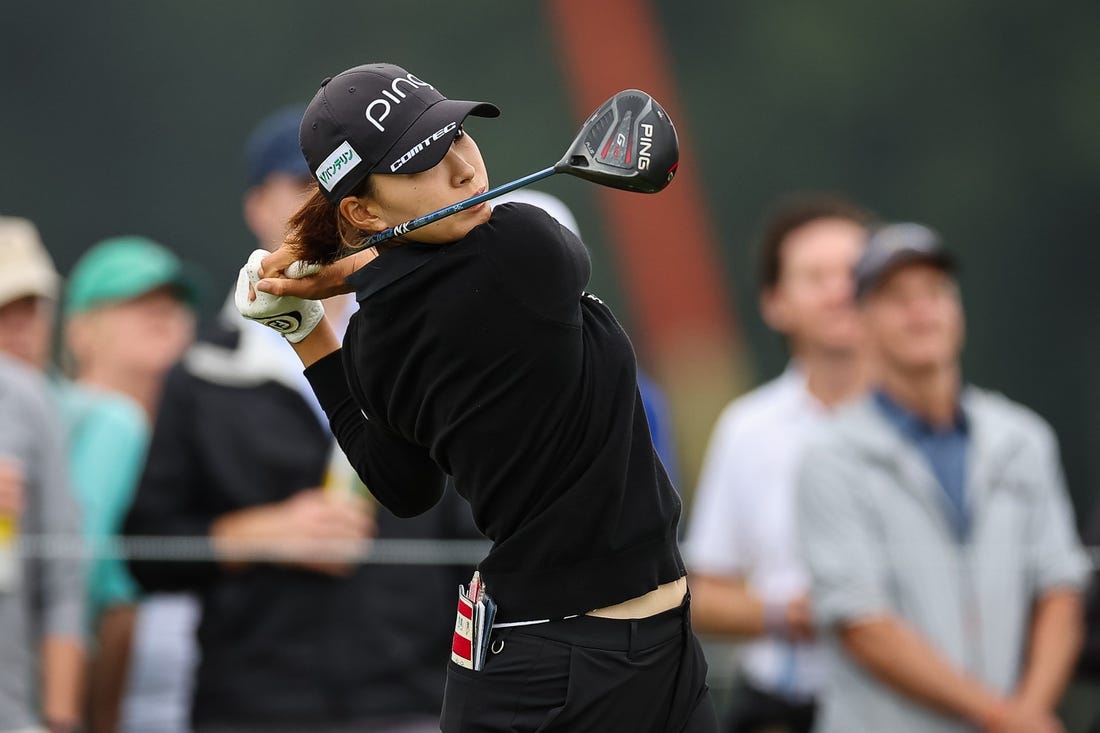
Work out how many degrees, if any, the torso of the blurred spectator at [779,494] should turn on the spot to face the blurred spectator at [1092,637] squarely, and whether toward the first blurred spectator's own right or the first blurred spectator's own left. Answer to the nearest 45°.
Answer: approximately 45° to the first blurred spectator's own left

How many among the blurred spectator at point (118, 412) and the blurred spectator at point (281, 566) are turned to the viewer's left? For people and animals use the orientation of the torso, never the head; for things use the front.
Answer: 0

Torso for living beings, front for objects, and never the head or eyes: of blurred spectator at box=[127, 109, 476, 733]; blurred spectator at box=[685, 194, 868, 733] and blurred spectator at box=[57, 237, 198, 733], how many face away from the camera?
0

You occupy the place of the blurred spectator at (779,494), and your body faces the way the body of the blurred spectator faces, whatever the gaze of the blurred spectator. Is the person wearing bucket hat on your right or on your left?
on your right

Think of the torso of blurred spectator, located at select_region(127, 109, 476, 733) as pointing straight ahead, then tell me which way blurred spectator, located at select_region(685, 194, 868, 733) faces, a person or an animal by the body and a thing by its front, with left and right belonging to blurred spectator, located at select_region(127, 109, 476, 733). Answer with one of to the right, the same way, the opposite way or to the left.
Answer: the same way

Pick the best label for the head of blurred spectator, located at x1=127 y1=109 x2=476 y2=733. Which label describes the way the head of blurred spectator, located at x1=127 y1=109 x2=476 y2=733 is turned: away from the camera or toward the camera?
toward the camera

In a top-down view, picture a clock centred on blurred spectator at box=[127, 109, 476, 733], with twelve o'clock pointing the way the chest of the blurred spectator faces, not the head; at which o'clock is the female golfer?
The female golfer is roughly at 1 o'clock from the blurred spectator.

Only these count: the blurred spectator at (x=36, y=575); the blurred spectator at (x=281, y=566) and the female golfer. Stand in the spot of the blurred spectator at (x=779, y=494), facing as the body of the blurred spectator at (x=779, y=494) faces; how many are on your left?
0

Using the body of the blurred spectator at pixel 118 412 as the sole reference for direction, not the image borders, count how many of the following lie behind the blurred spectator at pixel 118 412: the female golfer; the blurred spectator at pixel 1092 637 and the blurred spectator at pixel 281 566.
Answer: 0

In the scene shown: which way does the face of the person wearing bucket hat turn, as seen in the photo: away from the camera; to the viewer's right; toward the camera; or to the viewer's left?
toward the camera

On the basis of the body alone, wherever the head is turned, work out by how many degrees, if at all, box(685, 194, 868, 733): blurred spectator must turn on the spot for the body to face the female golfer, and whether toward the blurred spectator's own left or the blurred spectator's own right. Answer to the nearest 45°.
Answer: approximately 45° to the blurred spectator's own right

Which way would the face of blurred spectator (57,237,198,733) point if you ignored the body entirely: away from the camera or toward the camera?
toward the camera

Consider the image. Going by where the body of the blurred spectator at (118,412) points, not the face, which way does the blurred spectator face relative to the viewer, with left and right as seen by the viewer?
facing the viewer and to the right of the viewer

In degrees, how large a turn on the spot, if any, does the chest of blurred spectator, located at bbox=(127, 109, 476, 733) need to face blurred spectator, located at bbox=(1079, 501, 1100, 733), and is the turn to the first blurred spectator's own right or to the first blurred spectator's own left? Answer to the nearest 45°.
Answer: approximately 45° to the first blurred spectator's own left

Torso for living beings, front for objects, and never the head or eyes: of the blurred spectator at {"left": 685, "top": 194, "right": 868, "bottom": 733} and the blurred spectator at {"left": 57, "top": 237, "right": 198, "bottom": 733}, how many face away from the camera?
0

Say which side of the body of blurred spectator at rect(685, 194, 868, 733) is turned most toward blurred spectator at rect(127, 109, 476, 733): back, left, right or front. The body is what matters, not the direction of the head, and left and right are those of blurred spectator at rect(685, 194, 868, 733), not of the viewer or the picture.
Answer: right

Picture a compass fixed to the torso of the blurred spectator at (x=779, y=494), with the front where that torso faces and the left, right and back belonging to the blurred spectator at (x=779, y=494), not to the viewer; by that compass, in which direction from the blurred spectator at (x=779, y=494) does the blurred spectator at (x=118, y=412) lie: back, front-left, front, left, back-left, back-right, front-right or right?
back-right

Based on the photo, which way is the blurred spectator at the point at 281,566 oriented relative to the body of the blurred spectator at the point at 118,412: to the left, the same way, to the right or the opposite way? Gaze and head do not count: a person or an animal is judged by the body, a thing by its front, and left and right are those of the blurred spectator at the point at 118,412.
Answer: the same way
